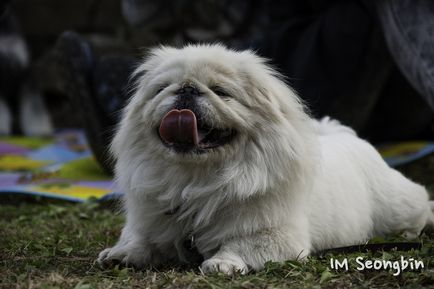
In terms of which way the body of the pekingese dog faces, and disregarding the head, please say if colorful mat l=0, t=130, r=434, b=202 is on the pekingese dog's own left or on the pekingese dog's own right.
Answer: on the pekingese dog's own right

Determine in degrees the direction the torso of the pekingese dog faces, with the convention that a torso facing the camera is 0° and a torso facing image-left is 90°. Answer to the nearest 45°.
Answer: approximately 45°
